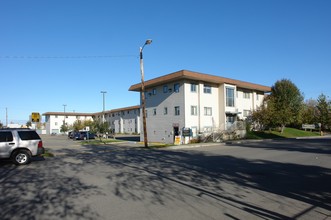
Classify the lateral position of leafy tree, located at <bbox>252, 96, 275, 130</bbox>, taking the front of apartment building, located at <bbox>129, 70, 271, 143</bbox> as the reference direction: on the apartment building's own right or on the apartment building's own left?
on the apartment building's own left

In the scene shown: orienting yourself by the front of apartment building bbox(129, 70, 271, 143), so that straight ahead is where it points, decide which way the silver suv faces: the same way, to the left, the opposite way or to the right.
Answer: to the right

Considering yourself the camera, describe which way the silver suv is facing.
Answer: facing to the left of the viewer

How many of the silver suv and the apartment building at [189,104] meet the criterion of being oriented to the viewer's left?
1

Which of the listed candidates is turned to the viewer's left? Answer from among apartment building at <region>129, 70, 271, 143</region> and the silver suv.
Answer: the silver suv

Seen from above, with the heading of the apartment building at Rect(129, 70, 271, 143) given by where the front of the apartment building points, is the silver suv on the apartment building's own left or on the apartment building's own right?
on the apartment building's own right

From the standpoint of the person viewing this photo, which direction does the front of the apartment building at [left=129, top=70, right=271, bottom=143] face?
facing the viewer and to the right of the viewer

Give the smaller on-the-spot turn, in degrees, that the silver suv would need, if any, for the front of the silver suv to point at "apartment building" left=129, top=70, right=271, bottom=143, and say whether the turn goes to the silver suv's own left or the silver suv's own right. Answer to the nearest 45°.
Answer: approximately 135° to the silver suv's own right
